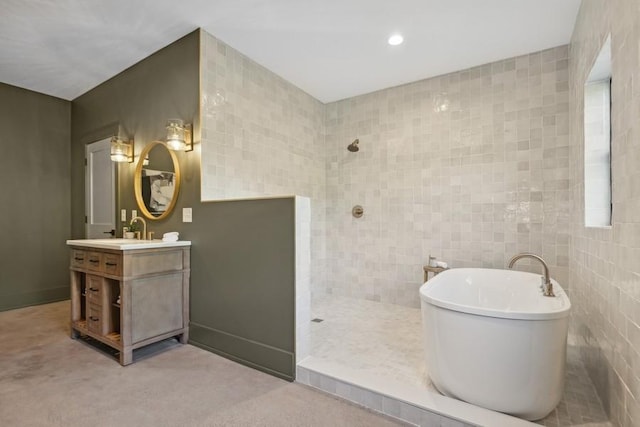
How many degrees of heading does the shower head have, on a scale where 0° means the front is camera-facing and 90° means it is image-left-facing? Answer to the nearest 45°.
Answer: approximately 45°

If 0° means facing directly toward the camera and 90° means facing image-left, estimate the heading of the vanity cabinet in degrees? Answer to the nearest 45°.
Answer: approximately 45°

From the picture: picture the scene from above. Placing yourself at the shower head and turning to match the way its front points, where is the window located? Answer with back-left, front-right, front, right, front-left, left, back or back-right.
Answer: left

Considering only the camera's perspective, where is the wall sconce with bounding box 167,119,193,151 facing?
facing the viewer and to the left of the viewer

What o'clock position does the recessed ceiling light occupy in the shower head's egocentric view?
The recessed ceiling light is roughly at 10 o'clock from the shower head.

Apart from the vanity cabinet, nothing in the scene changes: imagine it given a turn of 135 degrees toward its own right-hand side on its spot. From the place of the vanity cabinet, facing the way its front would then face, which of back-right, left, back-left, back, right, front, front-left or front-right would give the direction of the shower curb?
back-right

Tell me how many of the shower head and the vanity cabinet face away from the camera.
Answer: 0

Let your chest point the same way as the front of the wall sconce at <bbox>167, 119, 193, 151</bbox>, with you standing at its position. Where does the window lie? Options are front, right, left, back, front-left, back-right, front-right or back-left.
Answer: left

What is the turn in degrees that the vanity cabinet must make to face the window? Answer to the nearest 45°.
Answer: approximately 90° to its left

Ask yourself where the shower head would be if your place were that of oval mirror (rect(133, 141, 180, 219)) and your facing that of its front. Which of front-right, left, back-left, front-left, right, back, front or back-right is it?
back-left

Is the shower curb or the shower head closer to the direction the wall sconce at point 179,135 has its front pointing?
the shower curb

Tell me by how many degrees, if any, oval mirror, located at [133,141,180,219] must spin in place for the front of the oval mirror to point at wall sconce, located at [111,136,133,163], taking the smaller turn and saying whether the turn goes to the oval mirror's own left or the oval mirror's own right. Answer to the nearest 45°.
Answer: approximately 90° to the oval mirror's own right

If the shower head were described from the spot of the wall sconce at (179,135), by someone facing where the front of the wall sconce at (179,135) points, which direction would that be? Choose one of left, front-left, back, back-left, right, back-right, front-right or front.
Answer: back-left
